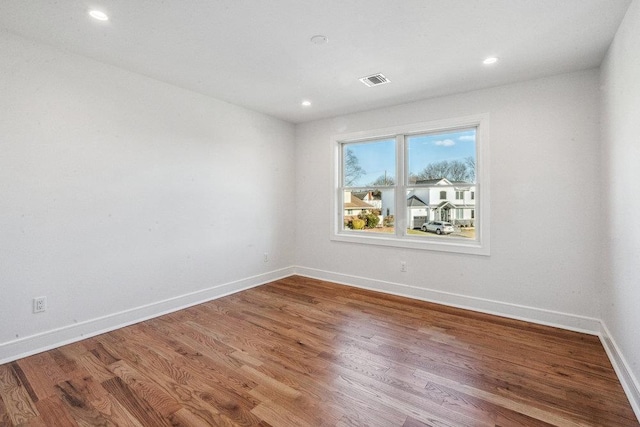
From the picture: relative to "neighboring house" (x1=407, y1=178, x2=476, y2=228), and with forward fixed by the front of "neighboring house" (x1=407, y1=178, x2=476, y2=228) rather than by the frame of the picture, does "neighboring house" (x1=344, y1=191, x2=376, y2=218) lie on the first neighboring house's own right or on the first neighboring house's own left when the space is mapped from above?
on the first neighboring house's own right

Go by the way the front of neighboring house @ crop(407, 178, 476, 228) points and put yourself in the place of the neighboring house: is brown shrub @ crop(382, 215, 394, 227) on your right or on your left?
on your right

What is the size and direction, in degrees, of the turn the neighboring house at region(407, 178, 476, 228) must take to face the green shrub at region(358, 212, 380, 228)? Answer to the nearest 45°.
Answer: approximately 90° to its right

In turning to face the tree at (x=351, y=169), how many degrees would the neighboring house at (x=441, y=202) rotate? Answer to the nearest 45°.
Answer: approximately 90° to its right

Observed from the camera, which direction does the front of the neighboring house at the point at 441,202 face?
facing the viewer

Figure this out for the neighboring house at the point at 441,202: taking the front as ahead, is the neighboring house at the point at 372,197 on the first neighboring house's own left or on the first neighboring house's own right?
on the first neighboring house's own right

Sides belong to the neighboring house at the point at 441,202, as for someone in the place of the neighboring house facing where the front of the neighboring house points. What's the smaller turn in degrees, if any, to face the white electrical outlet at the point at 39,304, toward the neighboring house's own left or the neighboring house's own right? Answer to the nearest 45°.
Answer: approximately 45° to the neighboring house's own right

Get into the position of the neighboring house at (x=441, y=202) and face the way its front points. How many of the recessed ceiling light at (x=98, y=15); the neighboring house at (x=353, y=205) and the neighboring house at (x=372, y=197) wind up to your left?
0

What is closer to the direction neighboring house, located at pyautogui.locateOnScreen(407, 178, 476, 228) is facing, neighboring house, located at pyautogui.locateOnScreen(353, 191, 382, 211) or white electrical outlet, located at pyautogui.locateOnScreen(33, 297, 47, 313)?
the white electrical outlet

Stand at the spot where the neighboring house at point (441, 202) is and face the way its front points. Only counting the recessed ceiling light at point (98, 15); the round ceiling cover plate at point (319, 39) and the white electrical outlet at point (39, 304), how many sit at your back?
0

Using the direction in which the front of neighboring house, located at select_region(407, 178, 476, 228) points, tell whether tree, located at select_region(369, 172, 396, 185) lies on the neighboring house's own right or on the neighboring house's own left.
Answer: on the neighboring house's own right
